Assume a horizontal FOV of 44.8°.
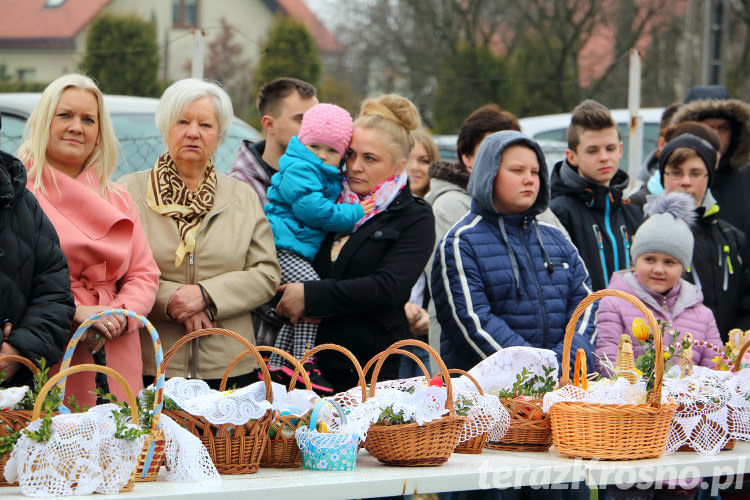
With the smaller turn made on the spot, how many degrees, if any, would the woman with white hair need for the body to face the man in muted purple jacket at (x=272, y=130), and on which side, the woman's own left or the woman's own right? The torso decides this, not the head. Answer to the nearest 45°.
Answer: approximately 135° to the woman's own left

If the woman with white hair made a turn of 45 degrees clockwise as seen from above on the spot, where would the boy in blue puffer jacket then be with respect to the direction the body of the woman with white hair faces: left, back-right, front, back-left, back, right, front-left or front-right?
back-left

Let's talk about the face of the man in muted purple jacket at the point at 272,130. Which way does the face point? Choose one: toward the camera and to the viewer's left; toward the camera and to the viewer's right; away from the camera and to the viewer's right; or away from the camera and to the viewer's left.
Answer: toward the camera and to the viewer's right

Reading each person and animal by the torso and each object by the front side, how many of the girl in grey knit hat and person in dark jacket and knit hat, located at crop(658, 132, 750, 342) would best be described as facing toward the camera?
2

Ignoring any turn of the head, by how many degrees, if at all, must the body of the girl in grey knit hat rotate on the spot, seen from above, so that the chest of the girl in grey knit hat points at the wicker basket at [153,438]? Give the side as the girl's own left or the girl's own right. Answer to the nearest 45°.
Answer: approximately 45° to the girl's own right

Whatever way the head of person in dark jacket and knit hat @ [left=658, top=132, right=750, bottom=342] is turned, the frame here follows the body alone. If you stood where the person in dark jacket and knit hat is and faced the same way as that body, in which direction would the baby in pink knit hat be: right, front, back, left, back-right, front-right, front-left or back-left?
front-right

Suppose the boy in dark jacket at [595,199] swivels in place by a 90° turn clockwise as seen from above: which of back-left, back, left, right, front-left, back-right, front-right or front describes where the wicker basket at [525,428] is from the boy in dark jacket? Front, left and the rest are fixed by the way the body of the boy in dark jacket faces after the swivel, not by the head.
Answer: front-left

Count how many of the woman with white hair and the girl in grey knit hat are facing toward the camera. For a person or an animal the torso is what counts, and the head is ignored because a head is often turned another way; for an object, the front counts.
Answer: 2

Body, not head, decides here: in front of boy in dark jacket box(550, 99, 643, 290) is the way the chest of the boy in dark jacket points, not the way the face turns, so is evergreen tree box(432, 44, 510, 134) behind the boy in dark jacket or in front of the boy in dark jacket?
behind

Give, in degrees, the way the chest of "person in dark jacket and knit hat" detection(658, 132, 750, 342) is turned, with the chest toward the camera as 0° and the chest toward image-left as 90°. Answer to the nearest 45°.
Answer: approximately 0°

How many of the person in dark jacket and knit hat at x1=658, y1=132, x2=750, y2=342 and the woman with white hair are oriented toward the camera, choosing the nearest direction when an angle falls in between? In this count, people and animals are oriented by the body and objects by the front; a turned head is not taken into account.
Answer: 2

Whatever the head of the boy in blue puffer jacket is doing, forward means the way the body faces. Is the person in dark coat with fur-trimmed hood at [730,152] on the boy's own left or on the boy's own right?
on the boy's own left
